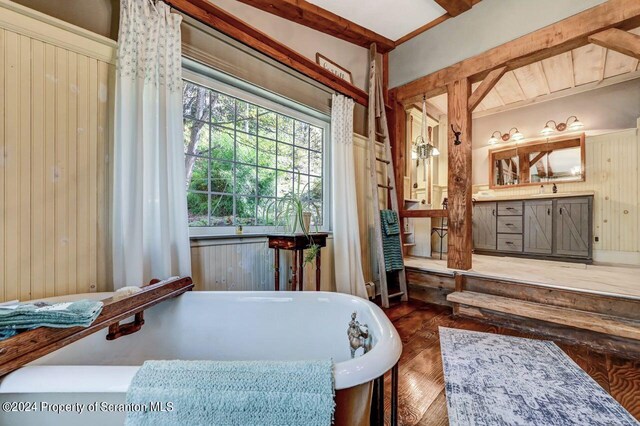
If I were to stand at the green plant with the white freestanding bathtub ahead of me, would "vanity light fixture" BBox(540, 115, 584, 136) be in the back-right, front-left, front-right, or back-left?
back-left

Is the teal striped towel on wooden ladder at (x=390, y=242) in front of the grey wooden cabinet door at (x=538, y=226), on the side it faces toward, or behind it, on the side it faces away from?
in front

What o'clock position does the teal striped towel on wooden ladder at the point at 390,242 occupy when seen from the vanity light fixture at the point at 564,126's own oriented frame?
The teal striped towel on wooden ladder is roughly at 1 o'clock from the vanity light fixture.

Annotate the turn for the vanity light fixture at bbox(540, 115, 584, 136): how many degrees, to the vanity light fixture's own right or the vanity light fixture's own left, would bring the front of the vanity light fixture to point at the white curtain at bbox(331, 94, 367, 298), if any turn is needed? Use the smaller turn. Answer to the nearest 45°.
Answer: approximately 45° to the vanity light fixture's own right

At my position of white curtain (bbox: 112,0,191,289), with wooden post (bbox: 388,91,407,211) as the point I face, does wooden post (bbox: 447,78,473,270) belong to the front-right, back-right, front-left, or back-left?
front-right

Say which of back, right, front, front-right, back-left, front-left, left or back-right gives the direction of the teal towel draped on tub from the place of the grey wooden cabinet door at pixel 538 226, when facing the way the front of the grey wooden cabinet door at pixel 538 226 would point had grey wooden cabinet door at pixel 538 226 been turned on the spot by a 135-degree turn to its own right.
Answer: back-left

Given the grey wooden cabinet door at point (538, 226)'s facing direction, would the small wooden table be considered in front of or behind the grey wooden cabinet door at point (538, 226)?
in front

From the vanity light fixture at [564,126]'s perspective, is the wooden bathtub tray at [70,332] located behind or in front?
in front

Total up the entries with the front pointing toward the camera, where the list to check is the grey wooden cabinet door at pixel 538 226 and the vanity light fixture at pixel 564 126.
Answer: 2

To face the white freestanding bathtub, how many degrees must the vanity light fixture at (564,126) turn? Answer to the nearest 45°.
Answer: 0° — it already faces it

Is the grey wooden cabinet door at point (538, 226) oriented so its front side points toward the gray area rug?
yes

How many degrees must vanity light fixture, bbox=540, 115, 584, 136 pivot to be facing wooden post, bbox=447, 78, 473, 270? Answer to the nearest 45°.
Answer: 0° — it already faces it

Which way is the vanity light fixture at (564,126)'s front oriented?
toward the camera

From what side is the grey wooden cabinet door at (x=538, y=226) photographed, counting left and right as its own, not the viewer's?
front
